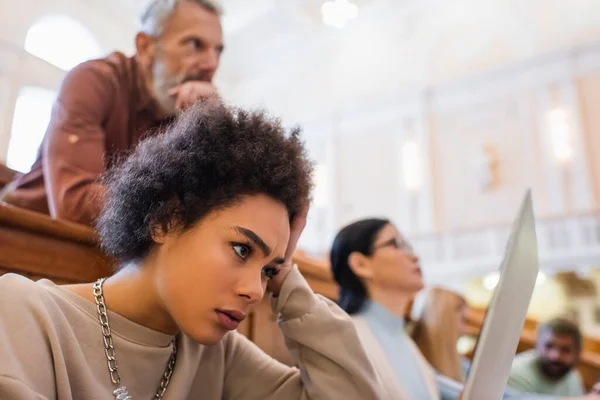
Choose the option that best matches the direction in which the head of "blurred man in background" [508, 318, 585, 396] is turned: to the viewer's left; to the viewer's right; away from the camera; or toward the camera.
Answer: toward the camera

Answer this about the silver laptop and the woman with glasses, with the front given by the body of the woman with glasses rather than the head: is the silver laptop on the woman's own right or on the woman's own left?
on the woman's own right

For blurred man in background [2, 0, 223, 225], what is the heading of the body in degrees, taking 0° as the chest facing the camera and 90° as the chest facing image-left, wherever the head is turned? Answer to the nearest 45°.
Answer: approximately 315°

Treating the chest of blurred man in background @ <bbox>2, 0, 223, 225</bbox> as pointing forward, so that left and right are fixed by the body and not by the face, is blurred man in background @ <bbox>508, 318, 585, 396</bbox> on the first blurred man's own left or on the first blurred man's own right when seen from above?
on the first blurred man's own left

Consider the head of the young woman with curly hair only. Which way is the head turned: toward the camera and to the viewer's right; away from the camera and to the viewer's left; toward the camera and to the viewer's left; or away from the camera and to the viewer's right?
toward the camera and to the viewer's right

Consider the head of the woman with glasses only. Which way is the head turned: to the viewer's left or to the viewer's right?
to the viewer's right

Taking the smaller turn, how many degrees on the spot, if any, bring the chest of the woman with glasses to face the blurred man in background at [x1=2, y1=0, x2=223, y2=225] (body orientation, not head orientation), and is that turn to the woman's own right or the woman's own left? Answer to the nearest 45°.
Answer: approximately 135° to the woman's own right

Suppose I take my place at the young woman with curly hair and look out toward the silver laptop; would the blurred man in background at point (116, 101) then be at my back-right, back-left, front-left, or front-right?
back-left

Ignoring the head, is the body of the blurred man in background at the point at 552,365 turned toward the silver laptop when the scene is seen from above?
yes

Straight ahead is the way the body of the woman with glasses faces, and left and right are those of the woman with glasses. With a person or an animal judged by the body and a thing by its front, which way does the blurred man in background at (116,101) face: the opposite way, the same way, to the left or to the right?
the same way

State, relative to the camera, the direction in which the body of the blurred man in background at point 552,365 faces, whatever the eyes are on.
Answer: toward the camera

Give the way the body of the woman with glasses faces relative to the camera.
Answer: to the viewer's right

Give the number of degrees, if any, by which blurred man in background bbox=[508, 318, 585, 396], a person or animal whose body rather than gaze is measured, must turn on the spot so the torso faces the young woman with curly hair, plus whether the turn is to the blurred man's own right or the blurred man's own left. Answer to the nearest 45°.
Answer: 0° — they already face them
